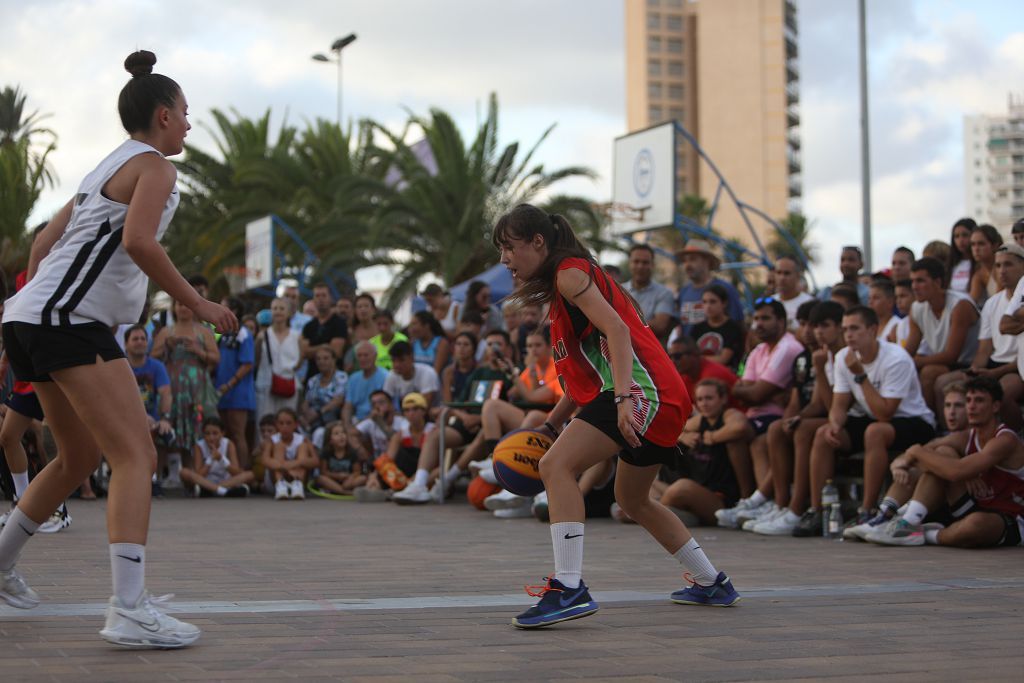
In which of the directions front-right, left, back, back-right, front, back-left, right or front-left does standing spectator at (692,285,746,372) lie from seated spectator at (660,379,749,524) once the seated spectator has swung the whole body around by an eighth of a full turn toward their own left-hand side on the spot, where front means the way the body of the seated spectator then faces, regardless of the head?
back

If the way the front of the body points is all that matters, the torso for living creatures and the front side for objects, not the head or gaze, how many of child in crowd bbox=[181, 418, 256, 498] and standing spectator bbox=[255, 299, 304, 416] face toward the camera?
2

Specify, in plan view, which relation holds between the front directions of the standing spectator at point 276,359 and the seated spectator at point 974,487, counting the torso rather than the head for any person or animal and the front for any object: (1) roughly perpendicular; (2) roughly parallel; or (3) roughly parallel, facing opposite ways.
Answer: roughly perpendicular

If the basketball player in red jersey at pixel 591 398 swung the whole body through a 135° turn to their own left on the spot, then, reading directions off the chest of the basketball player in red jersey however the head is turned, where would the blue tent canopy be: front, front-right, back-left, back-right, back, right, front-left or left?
back-left

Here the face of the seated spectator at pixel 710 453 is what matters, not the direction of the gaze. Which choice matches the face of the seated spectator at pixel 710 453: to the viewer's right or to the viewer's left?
to the viewer's left

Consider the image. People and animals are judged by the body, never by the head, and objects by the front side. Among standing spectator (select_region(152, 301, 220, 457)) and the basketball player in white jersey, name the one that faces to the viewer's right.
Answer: the basketball player in white jersey

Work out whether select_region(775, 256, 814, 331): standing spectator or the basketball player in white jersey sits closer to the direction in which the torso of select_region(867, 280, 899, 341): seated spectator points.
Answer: the basketball player in white jersey

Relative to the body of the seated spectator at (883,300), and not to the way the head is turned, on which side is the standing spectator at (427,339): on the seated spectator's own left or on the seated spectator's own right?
on the seated spectator's own right
